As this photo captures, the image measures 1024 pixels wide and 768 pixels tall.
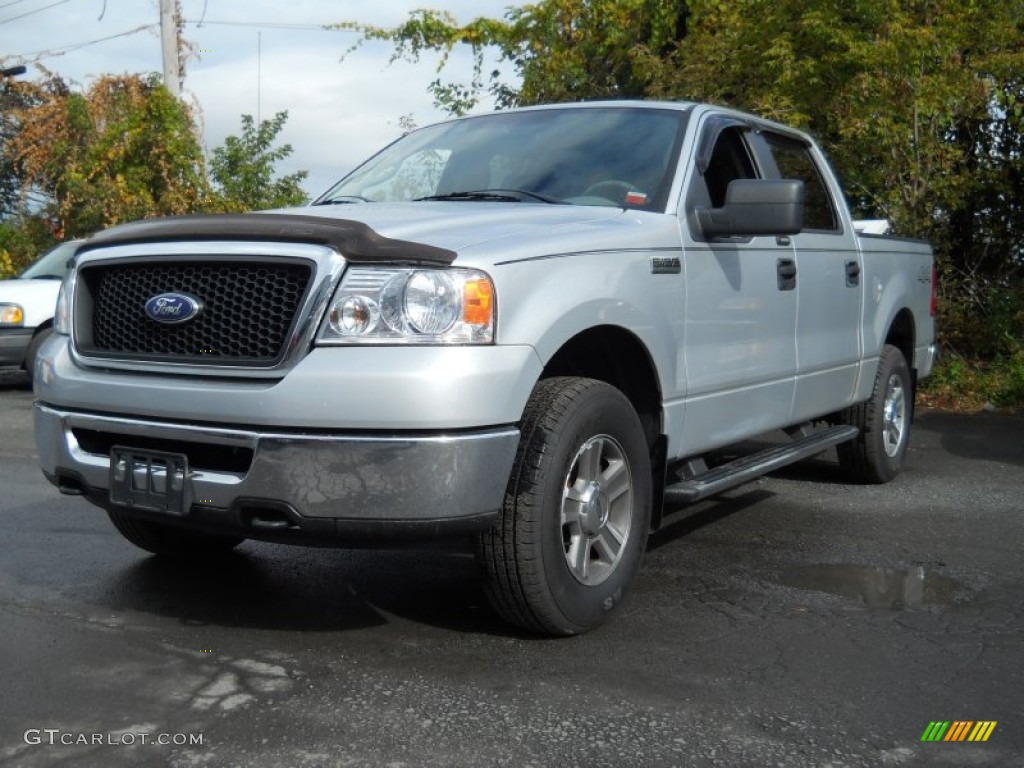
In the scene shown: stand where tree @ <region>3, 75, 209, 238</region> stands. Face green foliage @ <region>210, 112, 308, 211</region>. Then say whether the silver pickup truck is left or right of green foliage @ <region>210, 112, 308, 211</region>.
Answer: right

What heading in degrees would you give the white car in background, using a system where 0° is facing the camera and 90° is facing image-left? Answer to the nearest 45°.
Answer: approximately 45°

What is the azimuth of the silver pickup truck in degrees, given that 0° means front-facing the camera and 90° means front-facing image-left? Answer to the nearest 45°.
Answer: approximately 45°

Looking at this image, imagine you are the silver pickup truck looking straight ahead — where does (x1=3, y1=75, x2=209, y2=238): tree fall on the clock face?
The tree is roughly at 4 o'clock from the silver pickup truck.

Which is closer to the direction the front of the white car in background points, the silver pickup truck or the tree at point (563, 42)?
the silver pickup truck

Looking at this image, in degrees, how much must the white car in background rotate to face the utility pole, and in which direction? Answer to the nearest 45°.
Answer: approximately 135° to its right

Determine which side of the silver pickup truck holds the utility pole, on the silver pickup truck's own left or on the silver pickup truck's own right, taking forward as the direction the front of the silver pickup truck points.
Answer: on the silver pickup truck's own right

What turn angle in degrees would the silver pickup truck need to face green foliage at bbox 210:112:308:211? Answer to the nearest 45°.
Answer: approximately 135° to its right

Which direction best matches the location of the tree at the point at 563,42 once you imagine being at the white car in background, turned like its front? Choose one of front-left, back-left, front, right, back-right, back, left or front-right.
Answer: back-left

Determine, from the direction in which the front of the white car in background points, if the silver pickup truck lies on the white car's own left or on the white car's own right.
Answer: on the white car's own left
